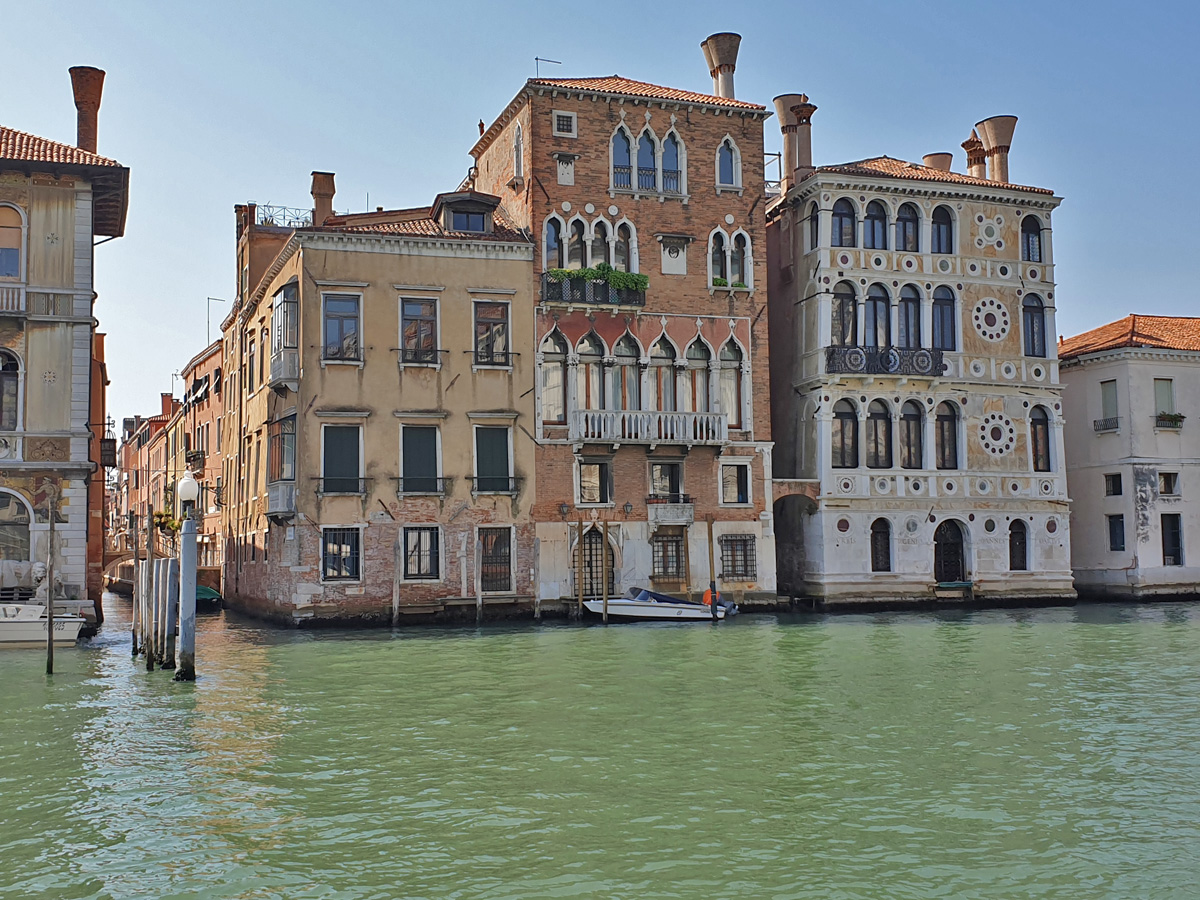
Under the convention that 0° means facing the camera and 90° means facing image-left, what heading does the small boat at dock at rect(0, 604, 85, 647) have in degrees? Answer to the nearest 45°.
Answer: approximately 270°

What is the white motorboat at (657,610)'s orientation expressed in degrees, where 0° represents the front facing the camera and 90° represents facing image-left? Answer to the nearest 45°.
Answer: approximately 90°

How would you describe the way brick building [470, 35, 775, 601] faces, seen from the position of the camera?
facing the viewer

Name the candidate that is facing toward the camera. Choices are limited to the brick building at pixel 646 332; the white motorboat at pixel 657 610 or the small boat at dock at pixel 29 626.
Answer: the brick building

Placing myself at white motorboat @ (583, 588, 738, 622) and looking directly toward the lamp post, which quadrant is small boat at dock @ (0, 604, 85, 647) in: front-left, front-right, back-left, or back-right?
front-right

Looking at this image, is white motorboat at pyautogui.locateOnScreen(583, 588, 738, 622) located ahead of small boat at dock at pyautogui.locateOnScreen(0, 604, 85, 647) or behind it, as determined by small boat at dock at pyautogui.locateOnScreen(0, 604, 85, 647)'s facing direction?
ahead

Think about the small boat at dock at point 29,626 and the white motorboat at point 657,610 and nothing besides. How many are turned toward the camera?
0

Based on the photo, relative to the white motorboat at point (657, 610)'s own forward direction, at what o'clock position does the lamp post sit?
The lamp post is roughly at 10 o'clock from the white motorboat.

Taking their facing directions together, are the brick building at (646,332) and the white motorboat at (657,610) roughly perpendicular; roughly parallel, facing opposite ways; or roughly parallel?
roughly perpendicular

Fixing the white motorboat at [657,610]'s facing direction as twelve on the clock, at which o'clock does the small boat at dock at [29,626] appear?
The small boat at dock is roughly at 11 o'clock from the white motorboat.

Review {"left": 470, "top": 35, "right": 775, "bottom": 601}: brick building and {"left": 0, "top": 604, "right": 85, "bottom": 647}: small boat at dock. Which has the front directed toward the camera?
the brick building
